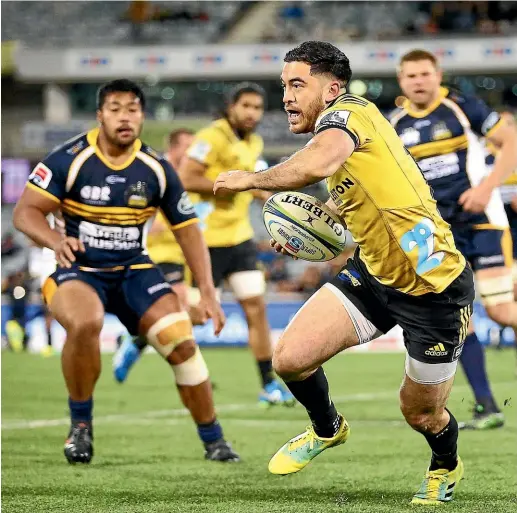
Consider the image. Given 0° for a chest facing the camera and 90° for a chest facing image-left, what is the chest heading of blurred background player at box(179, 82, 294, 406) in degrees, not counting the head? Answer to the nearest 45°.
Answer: approximately 315°

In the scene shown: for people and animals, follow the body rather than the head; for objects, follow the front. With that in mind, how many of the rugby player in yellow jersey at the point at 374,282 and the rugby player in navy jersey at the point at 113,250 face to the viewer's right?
0

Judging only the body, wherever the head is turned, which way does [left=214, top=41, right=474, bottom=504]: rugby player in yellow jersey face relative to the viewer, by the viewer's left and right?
facing the viewer and to the left of the viewer

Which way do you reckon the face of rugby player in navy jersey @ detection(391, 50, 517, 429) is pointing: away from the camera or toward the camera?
toward the camera

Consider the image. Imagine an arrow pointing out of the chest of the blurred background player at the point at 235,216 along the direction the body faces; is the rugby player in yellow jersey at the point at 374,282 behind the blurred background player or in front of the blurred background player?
in front

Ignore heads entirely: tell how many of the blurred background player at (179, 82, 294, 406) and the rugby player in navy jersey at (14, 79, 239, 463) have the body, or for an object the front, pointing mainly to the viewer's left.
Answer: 0

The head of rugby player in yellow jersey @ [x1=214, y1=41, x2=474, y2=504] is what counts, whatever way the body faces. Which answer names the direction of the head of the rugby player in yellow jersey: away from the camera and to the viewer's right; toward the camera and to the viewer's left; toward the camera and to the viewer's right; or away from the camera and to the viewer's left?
toward the camera and to the viewer's left

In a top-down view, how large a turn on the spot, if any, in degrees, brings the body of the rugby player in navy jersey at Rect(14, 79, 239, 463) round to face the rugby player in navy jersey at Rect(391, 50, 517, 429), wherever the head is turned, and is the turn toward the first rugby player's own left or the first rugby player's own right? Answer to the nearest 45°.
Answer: approximately 135° to the first rugby player's own left

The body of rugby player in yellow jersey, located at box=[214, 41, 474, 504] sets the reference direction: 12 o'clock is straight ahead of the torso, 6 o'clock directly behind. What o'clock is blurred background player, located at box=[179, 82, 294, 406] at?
The blurred background player is roughly at 4 o'clock from the rugby player in yellow jersey.

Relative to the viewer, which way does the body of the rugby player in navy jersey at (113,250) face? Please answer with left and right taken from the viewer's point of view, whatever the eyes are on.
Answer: facing the viewer

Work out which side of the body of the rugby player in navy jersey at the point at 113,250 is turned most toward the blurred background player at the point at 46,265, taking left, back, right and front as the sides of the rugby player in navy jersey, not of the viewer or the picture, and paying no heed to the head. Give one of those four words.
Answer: back

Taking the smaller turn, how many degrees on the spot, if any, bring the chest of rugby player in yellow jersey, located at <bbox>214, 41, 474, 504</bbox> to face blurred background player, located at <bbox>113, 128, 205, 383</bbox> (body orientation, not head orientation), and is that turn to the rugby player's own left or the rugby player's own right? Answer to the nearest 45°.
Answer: approximately 135° to the rugby player's own right
